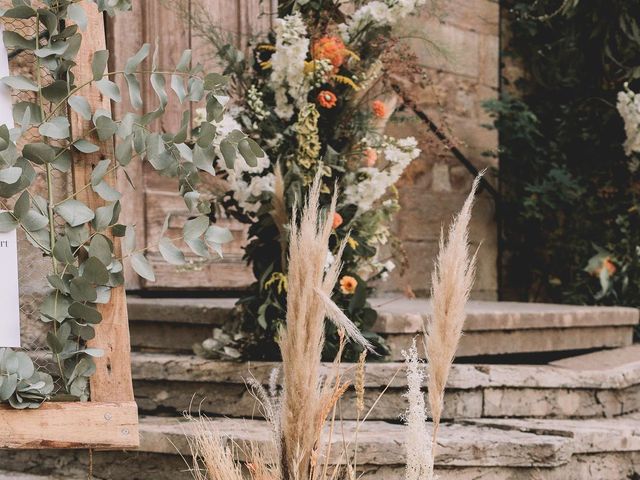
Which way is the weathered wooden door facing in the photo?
toward the camera

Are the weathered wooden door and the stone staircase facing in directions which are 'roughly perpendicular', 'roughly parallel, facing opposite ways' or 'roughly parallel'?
roughly parallel

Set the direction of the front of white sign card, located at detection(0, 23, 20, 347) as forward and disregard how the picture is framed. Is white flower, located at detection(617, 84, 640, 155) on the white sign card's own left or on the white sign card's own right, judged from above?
on the white sign card's own left

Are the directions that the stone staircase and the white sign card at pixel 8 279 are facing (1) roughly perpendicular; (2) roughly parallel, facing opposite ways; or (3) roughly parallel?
roughly parallel

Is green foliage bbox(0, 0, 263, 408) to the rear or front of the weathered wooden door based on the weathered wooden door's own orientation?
to the front

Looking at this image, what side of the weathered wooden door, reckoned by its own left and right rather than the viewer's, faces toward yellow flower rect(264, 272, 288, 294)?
front

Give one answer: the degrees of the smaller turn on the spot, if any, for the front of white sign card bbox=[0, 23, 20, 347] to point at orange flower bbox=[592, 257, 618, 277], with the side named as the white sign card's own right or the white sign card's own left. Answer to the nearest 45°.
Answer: approximately 135° to the white sign card's own left

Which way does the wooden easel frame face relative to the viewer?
toward the camera

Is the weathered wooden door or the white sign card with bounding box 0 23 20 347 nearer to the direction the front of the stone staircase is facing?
the white sign card

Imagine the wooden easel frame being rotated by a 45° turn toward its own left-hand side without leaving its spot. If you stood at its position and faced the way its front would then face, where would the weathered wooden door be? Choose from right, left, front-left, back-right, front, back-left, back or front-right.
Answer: back-left

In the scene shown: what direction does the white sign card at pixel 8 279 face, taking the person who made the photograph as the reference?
facing the viewer
